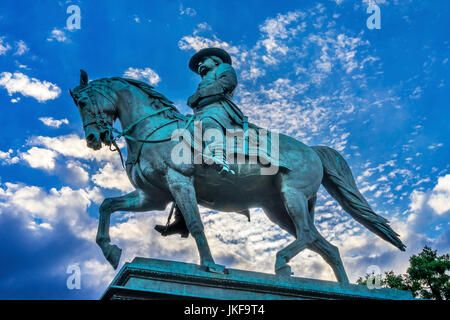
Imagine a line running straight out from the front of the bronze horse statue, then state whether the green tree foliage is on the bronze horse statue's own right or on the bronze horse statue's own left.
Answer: on the bronze horse statue's own right

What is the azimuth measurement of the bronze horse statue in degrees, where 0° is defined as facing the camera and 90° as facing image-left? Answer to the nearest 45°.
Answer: approximately 90°
